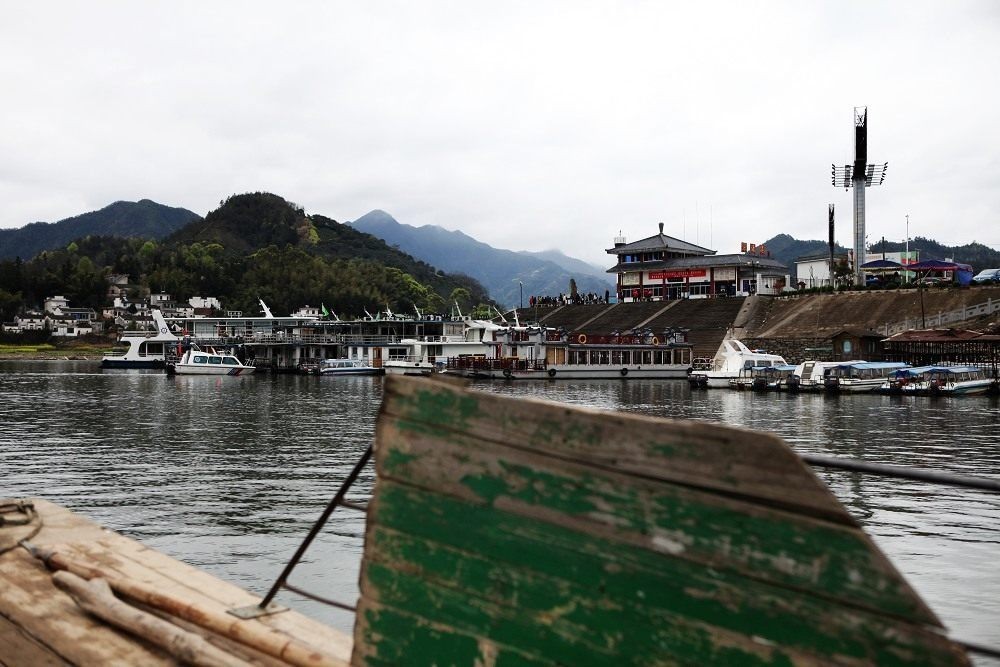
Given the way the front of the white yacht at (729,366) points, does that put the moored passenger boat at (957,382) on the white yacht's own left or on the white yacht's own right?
on the white yacht's own right
